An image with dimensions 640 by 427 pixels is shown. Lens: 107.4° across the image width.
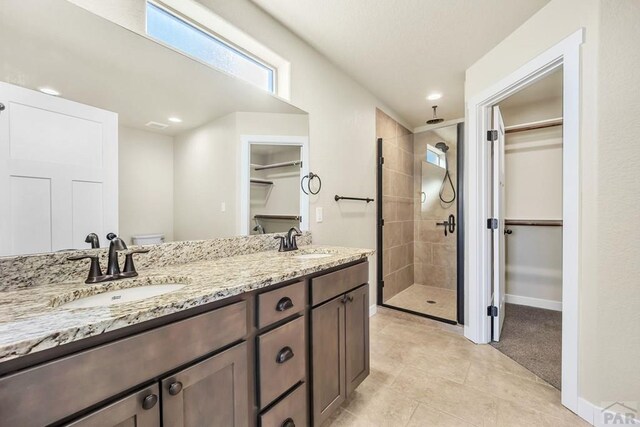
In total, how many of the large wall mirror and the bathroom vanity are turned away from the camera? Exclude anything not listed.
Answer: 0

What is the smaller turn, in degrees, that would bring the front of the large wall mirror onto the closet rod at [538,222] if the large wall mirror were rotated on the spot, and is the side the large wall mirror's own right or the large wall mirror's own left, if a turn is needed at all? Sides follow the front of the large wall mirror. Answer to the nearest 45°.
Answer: approximately 45° to the large wall mirror's own left

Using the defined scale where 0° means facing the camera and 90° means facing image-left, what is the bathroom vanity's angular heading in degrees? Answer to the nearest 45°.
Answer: approximately 315°

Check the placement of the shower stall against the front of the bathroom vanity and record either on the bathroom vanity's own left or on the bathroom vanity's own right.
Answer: on the bathroom vanity's own left

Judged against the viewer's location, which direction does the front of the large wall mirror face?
facing the viewer and to the right of the viewer

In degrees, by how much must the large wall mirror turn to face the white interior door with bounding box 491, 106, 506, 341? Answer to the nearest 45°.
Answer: approximately 45° to its left
